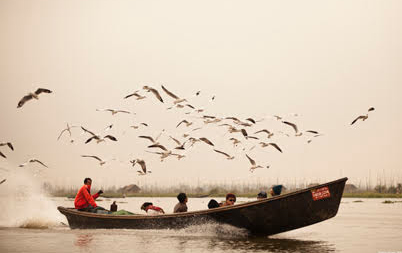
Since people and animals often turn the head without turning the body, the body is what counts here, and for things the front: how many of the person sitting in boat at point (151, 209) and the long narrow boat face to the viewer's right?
2

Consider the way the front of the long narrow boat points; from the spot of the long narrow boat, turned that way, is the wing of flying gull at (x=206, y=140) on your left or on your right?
on your left

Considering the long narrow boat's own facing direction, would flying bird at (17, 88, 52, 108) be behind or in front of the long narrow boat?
behind

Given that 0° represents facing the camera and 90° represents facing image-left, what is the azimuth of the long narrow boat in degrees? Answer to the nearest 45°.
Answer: approximately 270°

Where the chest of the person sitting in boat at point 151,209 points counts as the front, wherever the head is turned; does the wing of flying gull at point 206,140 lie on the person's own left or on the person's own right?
on the person's own left
